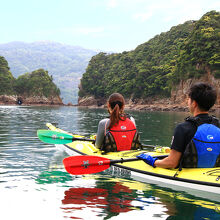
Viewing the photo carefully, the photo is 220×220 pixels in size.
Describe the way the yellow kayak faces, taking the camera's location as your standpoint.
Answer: facing away from the viewer and to the left of the viewer

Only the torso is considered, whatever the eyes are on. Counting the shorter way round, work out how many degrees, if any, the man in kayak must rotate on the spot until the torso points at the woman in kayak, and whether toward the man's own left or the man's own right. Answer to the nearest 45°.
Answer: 0° — they already face them

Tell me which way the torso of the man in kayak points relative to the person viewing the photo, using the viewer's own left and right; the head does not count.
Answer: facing away from the viewer and to the left of the viewer

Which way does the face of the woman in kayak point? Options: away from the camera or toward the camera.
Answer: away from the camera

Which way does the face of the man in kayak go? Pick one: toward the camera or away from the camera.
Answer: away from the camera
